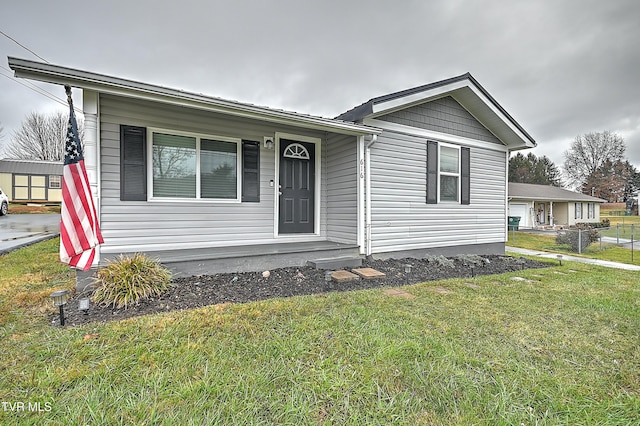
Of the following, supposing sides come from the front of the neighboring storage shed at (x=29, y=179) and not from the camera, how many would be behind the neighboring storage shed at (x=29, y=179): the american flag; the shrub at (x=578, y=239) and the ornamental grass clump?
0

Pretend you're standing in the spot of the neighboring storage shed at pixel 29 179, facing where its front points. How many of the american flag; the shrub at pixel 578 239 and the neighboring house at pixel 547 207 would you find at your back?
0

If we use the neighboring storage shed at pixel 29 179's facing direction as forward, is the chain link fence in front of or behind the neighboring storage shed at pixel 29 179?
in front

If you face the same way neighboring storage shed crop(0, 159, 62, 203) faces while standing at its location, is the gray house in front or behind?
in front

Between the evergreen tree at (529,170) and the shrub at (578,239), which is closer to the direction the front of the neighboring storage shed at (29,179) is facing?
the shrub

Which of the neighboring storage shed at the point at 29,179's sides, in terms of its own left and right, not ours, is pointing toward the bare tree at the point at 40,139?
back

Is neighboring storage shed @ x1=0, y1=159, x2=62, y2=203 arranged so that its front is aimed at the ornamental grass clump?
yes

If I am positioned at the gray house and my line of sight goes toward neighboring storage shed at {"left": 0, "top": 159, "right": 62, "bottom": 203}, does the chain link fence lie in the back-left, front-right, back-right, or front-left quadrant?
back-right

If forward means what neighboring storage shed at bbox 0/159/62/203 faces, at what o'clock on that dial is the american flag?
The american flag is roughly at 12 o'clock from the neighboring storage shed.

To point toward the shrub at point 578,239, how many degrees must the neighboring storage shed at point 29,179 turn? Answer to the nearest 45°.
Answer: approximately 45° to its left

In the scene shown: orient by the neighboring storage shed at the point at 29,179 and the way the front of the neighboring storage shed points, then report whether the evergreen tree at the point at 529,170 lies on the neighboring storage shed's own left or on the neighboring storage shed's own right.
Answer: on the neighboring storage shed's own left

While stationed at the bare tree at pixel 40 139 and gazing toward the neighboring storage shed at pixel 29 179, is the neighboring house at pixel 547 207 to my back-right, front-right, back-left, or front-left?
front-left

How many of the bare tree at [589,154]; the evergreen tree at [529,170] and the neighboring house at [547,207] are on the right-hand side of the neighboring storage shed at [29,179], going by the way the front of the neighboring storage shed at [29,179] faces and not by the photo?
0

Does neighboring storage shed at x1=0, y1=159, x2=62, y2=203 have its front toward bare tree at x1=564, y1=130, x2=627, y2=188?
no

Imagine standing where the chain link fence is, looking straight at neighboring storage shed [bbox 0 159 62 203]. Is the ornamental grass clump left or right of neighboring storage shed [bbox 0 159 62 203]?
left

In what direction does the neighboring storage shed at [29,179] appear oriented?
toward the camera

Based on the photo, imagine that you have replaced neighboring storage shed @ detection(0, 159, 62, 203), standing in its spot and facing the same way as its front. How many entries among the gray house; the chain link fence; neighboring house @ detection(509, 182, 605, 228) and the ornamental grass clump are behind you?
0

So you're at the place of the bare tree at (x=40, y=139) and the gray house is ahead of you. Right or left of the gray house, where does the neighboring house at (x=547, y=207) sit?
left
